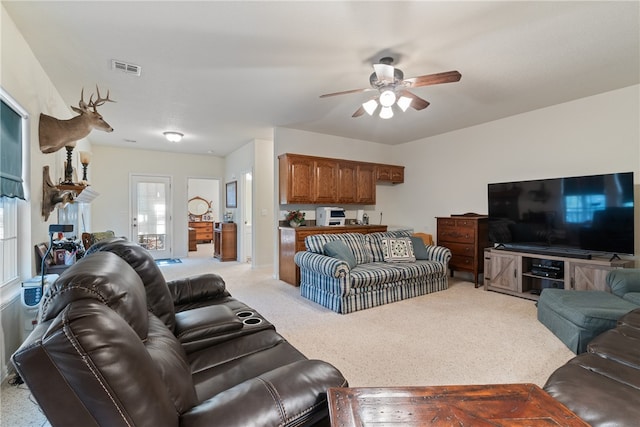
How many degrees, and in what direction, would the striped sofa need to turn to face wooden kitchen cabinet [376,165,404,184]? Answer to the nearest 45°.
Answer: approximately 135° to its left

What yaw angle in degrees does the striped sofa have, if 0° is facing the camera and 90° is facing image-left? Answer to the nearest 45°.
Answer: approximately 315°

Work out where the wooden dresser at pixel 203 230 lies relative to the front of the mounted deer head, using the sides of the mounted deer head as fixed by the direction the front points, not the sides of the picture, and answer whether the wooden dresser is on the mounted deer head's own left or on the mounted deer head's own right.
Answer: on the mounted deer head's own left

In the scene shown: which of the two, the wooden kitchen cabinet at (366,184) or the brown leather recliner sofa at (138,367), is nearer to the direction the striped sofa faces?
the brown leather recliner sofa

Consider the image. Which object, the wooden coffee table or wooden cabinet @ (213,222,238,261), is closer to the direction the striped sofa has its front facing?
the wooden coffee table

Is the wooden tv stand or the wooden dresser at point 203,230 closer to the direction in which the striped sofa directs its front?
the wooden tv stand

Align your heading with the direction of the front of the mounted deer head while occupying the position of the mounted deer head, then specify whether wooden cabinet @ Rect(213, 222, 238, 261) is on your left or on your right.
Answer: on your left

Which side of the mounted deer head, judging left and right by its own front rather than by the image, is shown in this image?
right

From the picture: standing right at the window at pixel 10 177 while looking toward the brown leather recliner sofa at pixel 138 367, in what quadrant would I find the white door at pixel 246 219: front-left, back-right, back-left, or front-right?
back-left

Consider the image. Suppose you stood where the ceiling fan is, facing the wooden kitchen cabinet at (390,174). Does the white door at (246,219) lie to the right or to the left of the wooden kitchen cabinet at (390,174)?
left

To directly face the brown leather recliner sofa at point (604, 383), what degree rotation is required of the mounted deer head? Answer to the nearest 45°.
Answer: approximately 45° to its right

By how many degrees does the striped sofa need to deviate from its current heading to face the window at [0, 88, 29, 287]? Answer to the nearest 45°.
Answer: approximately 90° to its right

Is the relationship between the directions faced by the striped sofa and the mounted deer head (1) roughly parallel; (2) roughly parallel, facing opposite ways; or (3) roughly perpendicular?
roughly perpendicular
